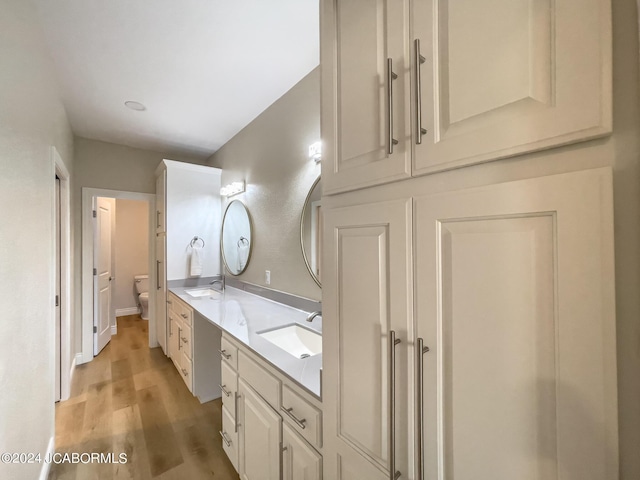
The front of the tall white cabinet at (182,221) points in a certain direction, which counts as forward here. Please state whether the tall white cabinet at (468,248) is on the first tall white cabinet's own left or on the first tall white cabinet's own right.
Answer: on the first tall white cabinet's own left

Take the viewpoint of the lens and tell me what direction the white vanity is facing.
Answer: facing the viewer and to the left of the viewer

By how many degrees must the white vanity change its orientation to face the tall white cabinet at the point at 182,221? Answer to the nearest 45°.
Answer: approximately 135° to its right

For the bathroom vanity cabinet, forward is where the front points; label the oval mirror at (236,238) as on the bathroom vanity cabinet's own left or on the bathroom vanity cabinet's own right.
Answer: on the bathroom vanity cabinet's own right

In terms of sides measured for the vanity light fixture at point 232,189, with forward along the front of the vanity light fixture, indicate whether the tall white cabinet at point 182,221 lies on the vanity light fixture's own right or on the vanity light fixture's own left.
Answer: on the vanity light fixture's own right

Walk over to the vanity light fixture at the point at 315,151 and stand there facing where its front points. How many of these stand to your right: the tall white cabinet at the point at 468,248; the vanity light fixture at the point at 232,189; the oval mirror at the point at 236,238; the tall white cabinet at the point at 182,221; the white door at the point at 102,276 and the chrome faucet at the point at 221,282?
5

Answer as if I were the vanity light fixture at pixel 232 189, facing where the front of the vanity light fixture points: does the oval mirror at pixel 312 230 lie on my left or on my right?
on my left

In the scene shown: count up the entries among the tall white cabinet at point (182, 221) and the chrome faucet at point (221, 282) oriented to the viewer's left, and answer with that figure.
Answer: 2

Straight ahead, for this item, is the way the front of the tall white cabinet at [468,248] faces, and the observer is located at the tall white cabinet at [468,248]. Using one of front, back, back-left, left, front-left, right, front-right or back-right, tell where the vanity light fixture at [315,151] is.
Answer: right

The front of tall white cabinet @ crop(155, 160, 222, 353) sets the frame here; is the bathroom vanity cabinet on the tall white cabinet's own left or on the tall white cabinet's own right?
on the tall white cabinet's own left

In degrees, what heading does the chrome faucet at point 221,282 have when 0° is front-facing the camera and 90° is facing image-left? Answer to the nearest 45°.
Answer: approximately 90°

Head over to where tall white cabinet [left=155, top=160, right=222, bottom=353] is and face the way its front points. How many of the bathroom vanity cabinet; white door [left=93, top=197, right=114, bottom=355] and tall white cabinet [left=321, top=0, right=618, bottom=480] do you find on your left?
2

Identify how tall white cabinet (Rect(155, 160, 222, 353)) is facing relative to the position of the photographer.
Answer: facing to the left of the viewer
